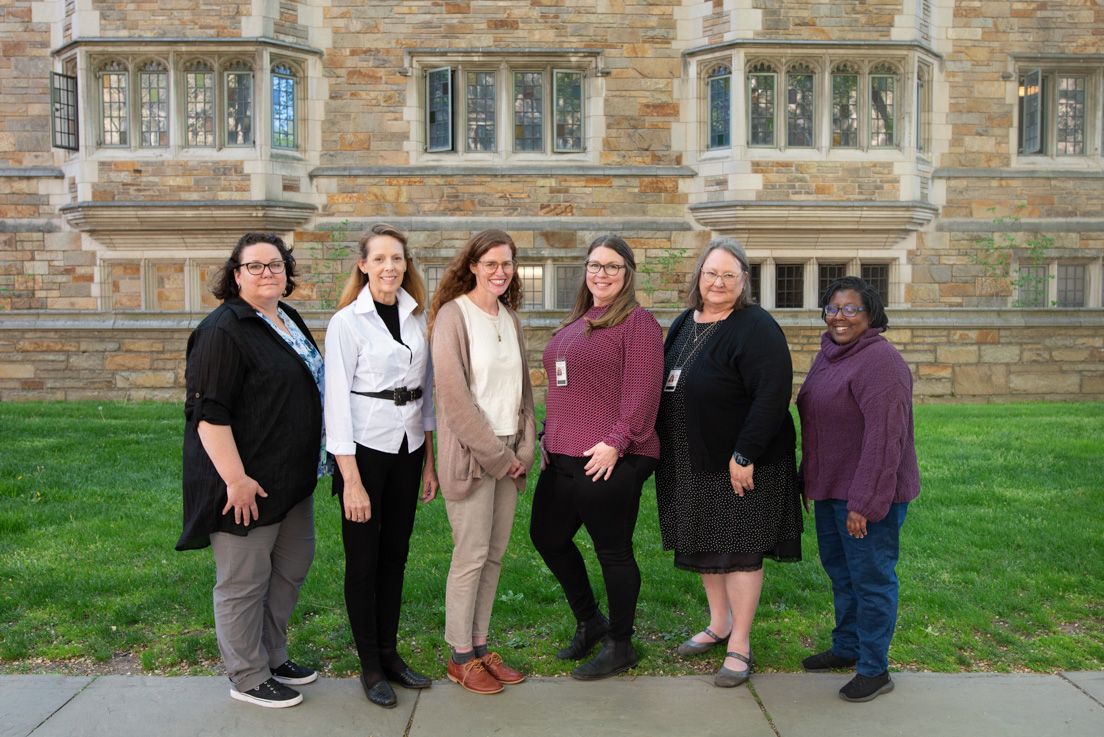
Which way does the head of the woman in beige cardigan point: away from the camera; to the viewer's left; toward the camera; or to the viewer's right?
toward the camera

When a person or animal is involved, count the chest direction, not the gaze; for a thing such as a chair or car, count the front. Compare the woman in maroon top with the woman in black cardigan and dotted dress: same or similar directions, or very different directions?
same or similar directions

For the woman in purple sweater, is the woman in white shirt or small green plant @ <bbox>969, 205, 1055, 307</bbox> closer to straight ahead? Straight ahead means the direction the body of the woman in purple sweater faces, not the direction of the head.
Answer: the woman in white shirt

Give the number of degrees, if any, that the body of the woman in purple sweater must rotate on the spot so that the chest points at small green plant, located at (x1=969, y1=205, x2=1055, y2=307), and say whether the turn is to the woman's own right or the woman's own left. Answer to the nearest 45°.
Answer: approximately 135° to the woman's own right

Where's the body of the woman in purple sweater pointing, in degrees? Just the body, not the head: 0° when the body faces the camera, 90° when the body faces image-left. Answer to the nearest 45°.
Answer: approximately 45°

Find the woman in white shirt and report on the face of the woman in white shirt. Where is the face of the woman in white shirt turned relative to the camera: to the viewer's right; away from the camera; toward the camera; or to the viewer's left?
toward the camera

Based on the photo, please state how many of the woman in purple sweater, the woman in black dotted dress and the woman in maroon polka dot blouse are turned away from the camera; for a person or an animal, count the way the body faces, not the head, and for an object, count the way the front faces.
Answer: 0

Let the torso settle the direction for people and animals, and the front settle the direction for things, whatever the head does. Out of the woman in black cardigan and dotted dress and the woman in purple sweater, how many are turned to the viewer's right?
0

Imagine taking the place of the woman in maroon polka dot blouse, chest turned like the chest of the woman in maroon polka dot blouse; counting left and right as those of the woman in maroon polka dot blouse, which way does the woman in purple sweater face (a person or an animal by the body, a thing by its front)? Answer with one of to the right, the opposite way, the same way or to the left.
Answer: the same way

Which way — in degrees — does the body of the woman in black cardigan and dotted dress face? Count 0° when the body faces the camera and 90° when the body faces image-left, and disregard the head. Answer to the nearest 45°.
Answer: approximately 45°

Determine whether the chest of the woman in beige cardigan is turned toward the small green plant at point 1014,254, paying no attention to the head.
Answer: no

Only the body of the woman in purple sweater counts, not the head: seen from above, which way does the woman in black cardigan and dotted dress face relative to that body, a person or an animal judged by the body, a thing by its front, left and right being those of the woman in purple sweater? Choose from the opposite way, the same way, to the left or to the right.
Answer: the same way

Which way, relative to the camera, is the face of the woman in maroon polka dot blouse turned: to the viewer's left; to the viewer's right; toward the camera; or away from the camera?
toward the camera

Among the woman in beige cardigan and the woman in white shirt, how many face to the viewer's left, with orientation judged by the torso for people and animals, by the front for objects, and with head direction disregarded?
0
